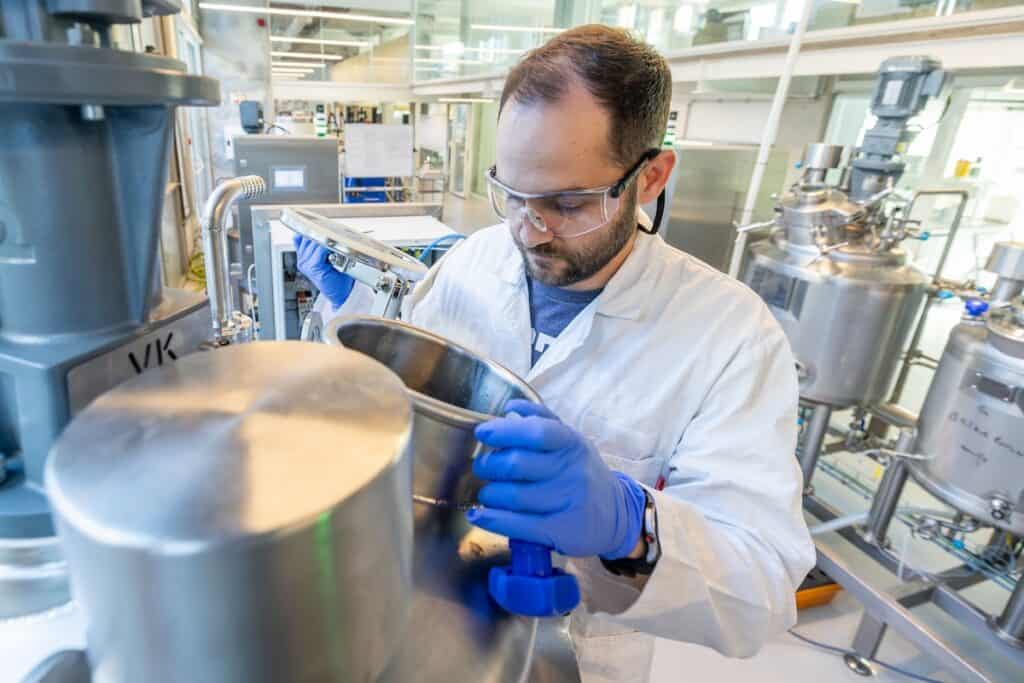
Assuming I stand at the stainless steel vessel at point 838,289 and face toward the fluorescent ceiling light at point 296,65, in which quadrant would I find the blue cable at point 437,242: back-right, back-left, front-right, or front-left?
front-left

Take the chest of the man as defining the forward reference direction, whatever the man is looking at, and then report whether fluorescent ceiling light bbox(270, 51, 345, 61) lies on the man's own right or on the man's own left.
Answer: on the man's own right

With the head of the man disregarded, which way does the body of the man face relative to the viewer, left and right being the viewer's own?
facing the viewer and to the left of the viewer

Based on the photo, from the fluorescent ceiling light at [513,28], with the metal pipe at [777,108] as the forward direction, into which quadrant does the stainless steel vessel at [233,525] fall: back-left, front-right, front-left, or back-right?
front-right

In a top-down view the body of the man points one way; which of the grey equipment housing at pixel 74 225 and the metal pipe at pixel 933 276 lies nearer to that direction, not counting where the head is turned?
the grey equipment housing

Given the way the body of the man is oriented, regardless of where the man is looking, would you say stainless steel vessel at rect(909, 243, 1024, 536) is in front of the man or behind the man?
behind

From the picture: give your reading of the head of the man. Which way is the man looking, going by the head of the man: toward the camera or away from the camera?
toward the camera

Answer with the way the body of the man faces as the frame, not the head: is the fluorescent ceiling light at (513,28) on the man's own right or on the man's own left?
on the man's own right

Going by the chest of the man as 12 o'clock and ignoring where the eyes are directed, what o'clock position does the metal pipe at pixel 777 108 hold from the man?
The metal pipe is roughly at 5 o'clock from the man.

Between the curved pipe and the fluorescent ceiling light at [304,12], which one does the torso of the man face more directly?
the curved pipe

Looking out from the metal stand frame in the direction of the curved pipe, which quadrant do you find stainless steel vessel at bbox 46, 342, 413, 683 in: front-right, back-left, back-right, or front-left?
front-left

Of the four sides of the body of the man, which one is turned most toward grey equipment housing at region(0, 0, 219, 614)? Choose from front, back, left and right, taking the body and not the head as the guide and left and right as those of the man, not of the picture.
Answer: front

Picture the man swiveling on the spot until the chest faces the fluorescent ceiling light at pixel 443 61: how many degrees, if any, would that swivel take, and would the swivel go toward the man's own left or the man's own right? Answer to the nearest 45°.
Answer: approximately 135° to the man's own right
